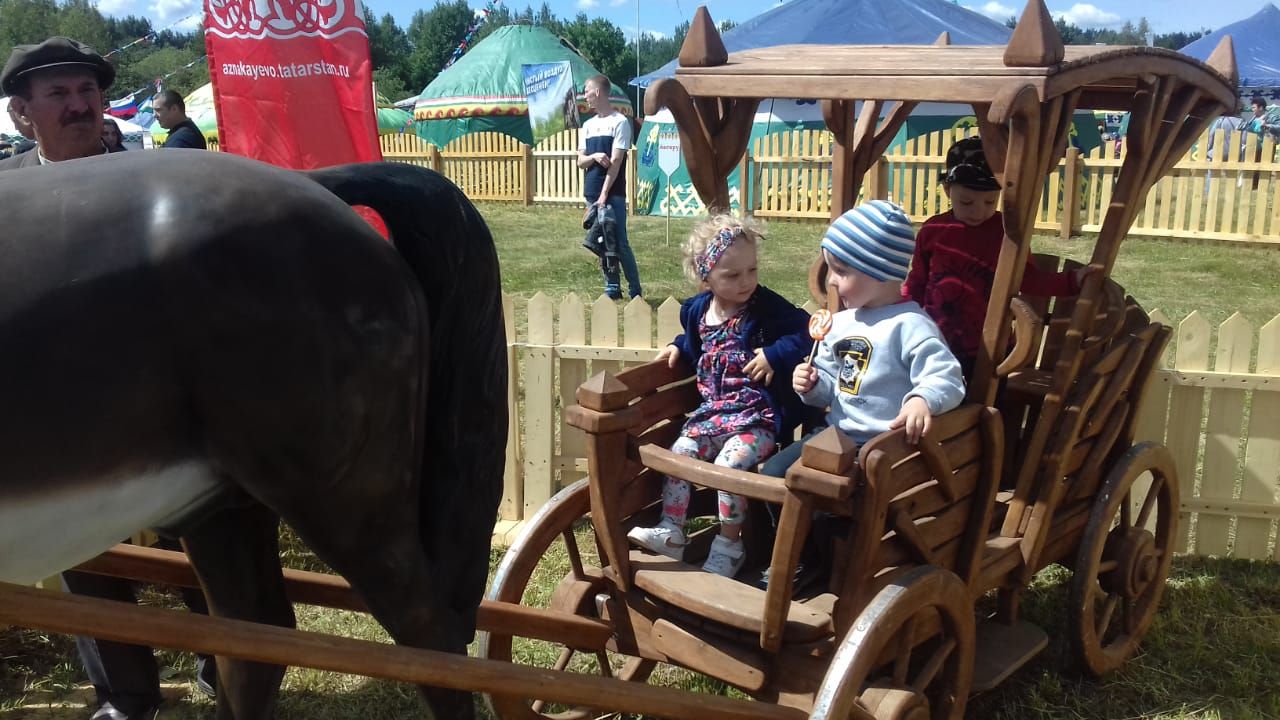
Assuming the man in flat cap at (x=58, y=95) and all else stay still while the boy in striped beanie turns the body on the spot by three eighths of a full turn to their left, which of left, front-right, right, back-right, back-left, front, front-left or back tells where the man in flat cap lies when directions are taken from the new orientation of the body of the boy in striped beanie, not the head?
back

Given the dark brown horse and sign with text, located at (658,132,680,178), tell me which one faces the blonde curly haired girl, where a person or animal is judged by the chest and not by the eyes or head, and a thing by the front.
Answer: the sign with text

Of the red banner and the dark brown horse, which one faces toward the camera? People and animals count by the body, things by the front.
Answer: the red banner

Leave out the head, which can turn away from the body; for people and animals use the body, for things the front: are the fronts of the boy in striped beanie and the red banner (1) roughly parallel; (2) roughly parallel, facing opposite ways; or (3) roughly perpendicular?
roughly perpendicular

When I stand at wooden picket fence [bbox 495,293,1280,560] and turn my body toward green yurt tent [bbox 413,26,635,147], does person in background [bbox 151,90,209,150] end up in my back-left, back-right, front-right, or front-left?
front-left

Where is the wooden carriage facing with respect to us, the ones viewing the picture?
facing the viewer and to the left of the viewer

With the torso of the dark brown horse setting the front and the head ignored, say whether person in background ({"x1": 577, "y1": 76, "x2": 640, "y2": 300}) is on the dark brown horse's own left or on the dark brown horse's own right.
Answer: on the dark brown horse's own right

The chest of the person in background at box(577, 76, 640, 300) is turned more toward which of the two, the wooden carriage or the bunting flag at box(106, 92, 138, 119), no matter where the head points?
the wooden carriage

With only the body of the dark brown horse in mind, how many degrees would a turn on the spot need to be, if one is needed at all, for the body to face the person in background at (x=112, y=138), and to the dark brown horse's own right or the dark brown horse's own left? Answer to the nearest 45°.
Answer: approximately 90° to the dark brown horse's own right

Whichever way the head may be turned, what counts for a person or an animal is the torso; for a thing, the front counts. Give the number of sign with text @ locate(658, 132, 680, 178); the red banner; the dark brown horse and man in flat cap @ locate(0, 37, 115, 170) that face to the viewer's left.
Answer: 1

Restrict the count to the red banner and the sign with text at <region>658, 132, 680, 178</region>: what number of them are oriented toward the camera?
2

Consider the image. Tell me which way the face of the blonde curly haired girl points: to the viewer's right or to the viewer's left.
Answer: to the viewer's right

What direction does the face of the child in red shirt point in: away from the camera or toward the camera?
toward the camera

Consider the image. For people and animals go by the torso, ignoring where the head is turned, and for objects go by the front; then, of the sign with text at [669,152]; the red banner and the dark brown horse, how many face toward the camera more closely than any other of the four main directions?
2
